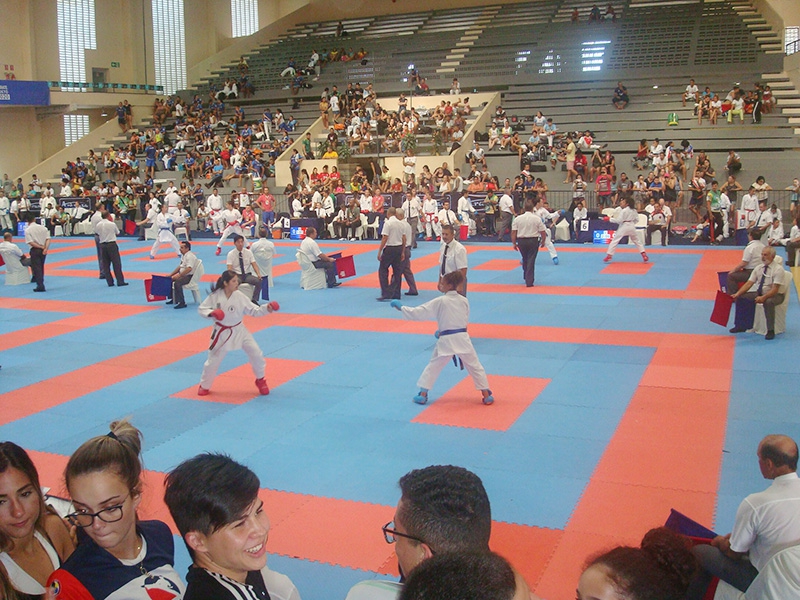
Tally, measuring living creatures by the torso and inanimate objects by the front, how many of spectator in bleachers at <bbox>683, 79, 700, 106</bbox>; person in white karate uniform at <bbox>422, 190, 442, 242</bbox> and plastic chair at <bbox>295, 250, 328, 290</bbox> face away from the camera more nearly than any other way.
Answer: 0

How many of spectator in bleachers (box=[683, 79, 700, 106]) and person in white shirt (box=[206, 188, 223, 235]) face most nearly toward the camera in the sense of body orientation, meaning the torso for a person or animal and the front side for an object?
2

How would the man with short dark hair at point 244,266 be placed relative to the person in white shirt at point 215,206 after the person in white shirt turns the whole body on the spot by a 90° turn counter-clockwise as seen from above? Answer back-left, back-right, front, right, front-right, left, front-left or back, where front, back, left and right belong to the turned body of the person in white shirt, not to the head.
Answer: right

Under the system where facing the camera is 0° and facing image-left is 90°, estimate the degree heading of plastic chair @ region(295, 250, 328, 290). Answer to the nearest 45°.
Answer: approximately 270°

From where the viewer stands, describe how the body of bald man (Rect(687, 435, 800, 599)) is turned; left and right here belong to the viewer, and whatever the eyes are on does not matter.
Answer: facing away from the viewer and to the left of the viewer

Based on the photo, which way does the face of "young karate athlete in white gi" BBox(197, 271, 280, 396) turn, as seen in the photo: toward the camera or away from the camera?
toward the camera

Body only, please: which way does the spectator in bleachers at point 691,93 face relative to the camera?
toward the camera

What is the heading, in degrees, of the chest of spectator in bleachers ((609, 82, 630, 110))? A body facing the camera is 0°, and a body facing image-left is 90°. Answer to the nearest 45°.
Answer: approximately 0°

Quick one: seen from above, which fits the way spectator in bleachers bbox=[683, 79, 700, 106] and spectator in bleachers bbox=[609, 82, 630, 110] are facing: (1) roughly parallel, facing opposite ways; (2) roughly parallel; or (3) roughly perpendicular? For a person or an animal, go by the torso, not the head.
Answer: roughly parallel

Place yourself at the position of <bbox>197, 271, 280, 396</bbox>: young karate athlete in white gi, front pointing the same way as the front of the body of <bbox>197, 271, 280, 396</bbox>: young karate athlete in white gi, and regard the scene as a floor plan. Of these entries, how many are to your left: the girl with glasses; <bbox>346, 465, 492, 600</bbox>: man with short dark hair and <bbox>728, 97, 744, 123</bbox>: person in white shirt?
1

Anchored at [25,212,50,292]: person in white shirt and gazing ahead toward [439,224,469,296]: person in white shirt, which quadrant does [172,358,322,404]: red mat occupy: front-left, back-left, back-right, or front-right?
front-right

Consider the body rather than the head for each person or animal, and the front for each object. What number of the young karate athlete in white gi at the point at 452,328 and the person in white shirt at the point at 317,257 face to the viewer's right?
1

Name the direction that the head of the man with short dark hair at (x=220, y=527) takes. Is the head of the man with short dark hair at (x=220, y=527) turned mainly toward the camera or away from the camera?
toward the camera

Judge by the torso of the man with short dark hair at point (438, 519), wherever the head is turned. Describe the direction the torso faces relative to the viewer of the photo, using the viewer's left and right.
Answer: facing away from the viewer and to the left of the viewer
